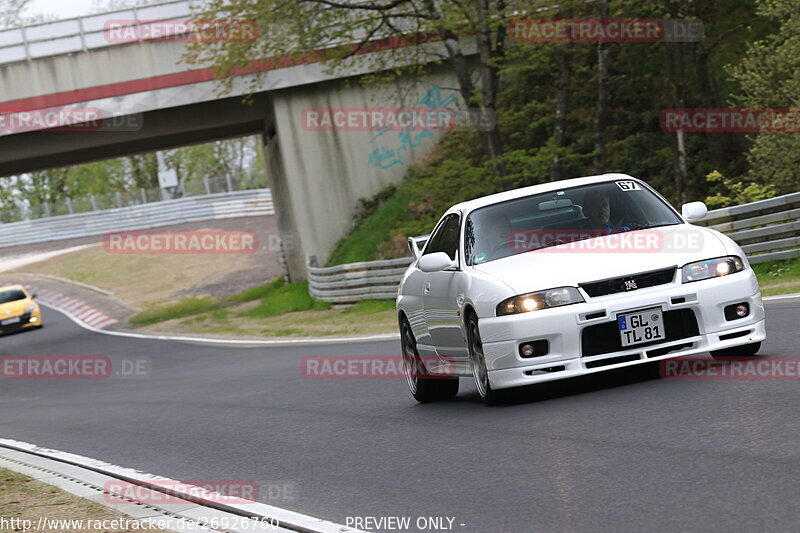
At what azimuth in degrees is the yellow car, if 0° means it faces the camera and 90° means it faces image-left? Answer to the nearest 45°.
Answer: approximately 315°

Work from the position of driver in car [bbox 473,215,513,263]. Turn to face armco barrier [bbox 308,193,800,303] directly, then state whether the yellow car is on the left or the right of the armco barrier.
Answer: left

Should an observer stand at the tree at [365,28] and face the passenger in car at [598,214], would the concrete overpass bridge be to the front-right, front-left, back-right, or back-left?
back-right

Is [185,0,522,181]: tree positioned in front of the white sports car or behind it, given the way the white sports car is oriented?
behind

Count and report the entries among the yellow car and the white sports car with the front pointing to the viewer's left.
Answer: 0

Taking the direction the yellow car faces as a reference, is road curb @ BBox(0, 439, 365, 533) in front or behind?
in front

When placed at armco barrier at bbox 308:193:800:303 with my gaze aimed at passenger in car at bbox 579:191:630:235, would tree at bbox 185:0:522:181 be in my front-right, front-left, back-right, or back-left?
back-right

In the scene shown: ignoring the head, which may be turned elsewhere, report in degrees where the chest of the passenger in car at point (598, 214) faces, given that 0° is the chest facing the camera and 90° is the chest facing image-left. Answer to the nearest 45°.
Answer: approximately 315°

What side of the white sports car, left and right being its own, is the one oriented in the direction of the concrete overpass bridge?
back

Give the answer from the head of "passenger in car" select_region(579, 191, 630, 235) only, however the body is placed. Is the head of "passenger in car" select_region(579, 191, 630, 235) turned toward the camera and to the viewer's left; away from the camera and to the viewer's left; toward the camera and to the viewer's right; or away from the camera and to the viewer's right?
toward the camera and to the viewer's right

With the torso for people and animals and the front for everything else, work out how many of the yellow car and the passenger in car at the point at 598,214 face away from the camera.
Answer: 0
